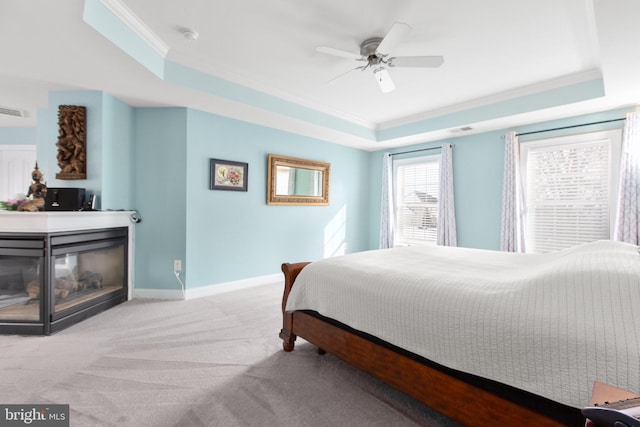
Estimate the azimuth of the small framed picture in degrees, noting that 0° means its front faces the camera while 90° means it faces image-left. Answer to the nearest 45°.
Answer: approximately 315°

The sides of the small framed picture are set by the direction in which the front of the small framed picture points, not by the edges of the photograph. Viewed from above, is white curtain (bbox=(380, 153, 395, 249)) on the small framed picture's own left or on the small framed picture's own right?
on the small framed picture's own left

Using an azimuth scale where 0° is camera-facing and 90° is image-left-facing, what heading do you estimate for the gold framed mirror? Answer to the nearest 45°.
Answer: approximately 315°

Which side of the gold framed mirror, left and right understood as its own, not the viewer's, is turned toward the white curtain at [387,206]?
left

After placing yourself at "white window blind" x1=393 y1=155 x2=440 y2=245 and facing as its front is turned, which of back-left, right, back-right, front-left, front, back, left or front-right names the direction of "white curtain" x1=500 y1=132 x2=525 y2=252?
left

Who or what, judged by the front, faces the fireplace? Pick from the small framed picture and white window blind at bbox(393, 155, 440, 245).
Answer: the white window blind

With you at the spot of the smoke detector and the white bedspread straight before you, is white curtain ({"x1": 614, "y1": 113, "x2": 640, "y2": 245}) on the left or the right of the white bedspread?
left

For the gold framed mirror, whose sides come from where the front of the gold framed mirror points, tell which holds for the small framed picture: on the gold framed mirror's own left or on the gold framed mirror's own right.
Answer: on the gold framed mirror's own right

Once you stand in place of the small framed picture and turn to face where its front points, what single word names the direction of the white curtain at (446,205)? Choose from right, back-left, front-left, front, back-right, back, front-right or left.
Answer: front-left

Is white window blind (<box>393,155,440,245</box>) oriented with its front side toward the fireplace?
yes

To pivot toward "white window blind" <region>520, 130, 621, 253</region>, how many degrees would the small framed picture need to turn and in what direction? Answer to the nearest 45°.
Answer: approximately 45° to its left
